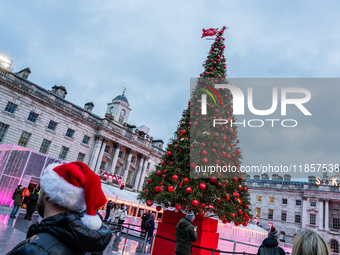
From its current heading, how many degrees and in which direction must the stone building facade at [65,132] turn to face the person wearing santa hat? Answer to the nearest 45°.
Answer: approximately 45° to its right

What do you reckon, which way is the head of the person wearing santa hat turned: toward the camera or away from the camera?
away from the camera

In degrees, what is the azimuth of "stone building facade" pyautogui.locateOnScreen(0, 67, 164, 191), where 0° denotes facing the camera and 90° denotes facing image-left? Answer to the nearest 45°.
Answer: approximately 315°

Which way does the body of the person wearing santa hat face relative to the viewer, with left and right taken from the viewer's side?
facing away from the viewer and to the left of the viewer

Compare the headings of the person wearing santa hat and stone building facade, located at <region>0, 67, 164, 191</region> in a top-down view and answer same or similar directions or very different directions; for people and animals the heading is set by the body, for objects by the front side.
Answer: very different directions
